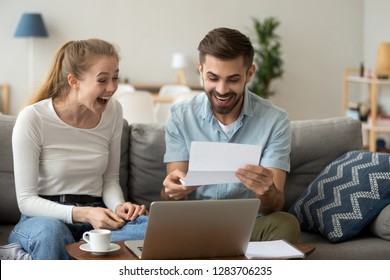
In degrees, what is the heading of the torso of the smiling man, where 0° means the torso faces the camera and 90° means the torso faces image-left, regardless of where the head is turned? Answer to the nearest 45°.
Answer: approximately 0°

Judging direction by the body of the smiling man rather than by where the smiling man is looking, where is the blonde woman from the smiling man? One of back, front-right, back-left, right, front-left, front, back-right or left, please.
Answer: right

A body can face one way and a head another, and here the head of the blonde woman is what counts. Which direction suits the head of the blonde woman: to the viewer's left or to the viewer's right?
to the viewer's right

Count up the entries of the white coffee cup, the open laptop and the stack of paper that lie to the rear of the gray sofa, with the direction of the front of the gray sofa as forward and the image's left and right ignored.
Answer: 0

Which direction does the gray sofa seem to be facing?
toward the camera

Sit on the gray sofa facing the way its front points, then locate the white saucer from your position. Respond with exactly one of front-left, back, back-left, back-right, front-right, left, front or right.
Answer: front

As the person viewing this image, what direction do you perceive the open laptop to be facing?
facing away from the viewer

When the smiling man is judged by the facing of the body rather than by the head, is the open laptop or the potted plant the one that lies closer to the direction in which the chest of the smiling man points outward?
the open laptop

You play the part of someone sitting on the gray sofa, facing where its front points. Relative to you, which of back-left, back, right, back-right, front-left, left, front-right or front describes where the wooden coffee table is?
front

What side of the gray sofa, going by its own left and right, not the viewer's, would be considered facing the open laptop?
front

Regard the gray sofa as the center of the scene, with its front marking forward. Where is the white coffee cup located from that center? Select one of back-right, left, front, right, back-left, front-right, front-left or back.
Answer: front

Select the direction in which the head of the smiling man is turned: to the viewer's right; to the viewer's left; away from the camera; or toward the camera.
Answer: toward the camera

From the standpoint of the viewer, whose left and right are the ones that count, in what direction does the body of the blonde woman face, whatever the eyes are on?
facing the viewer and to the right of the viewer

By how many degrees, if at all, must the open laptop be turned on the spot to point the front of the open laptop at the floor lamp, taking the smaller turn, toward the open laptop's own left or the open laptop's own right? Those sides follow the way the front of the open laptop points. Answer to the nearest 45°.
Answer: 0° — it already faces it

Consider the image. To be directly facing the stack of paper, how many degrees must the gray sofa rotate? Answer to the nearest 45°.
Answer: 0° — it already faces it

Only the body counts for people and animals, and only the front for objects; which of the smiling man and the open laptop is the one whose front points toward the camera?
the smiling man

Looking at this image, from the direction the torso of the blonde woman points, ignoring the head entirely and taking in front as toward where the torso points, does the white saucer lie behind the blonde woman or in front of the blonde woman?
in front

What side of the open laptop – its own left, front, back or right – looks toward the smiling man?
front
